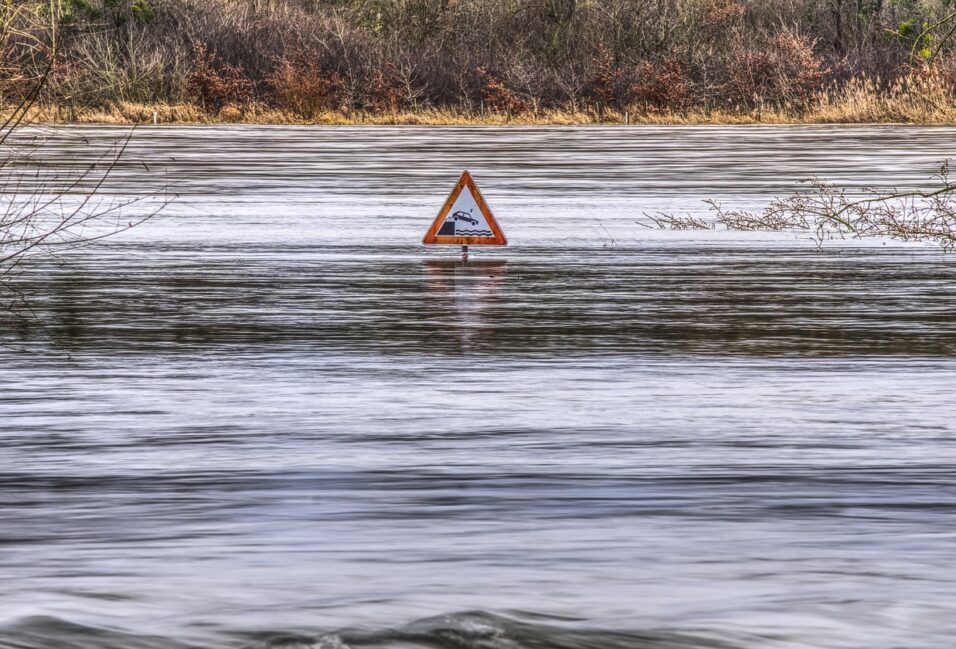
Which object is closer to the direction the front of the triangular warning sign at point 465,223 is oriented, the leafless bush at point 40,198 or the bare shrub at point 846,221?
the leafless bush

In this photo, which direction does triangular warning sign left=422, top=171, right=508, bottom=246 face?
toward the camera

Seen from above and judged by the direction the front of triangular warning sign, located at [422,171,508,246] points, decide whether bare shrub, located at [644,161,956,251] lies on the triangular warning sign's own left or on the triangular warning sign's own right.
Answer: on the triangular warning sign's own left

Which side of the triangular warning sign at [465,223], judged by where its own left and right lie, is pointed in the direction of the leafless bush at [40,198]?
right
